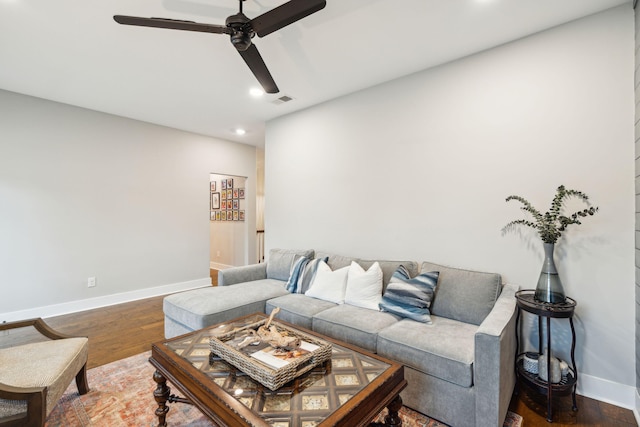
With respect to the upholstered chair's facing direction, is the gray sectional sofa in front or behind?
in front

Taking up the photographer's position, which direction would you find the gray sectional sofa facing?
facing the viewer and to the left of the viewer

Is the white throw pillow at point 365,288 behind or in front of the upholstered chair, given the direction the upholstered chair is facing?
in front

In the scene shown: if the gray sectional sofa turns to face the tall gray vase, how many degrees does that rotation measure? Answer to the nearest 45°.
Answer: approximately 135° to its left

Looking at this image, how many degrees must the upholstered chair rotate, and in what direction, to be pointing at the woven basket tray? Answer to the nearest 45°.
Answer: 0° — it already faces it

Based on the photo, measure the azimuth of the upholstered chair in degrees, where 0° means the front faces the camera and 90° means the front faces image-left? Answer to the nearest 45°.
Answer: approximately 315°

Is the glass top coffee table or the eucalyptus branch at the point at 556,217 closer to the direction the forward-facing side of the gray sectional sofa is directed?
the glass top coffee table

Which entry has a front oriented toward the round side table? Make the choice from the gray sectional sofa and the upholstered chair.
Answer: the upholstered chair

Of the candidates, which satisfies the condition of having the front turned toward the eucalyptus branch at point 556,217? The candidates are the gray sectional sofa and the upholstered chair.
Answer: the upholstered chair

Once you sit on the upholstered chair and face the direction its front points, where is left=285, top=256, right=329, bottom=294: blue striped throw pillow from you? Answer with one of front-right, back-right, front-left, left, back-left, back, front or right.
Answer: front-left

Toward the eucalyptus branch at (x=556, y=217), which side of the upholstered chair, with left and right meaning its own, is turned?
front
